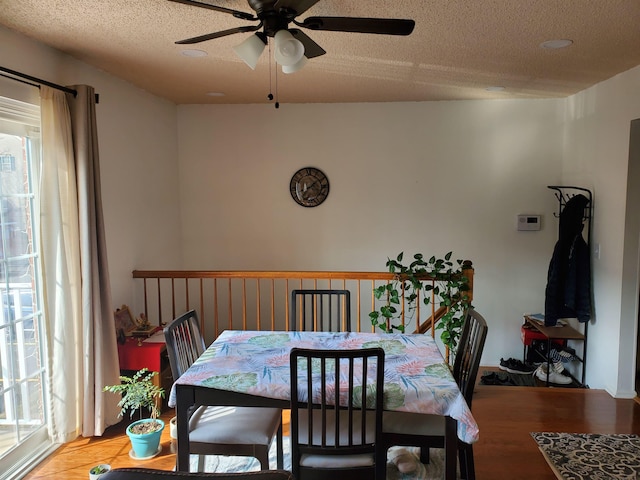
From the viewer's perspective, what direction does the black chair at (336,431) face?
away from the camera

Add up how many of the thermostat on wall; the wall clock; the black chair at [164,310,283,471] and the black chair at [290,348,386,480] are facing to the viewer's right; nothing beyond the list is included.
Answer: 1

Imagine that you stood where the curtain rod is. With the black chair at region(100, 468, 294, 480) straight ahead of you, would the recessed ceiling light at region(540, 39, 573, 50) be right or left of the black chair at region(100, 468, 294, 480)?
left

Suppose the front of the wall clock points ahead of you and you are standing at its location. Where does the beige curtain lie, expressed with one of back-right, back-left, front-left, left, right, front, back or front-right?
front-right

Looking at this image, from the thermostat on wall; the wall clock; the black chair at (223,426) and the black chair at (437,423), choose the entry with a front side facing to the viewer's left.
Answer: the black chair at (437,423)

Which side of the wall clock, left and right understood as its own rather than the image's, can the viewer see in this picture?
front

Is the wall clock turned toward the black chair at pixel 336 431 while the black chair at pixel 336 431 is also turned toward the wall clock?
yes

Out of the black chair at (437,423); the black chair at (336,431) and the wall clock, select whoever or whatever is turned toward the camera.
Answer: the wall clock

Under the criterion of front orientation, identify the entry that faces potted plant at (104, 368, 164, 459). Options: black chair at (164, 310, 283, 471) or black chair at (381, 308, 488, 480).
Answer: black chair at (381, 308, 488, 480)

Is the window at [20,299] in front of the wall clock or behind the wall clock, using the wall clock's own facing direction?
in front

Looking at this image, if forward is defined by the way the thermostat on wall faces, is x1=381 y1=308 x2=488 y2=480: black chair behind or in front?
in front

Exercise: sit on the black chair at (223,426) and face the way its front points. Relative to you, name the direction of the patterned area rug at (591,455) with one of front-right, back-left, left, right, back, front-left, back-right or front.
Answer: front

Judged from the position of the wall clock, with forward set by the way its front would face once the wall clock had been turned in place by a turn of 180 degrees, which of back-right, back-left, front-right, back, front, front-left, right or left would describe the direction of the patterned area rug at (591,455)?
back-right

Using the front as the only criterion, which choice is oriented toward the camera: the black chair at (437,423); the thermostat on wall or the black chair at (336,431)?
the thermostat on wall

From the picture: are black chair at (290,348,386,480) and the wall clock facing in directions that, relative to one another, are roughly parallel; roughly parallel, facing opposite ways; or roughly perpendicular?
roughly parallel, facing opposite ways

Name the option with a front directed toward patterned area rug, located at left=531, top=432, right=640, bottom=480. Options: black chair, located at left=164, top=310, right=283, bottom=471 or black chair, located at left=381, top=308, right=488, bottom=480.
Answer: black chair, located at left=164, top=310, right=283, bottom=471

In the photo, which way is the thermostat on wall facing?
toward the camera

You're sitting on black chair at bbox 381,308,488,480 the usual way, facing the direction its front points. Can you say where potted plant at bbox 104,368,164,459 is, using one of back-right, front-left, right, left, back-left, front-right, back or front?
front

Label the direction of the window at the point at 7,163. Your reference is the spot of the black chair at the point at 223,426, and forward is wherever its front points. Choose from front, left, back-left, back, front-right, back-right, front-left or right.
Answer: back-left

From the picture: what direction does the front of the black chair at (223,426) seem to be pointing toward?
to the viewer's right
